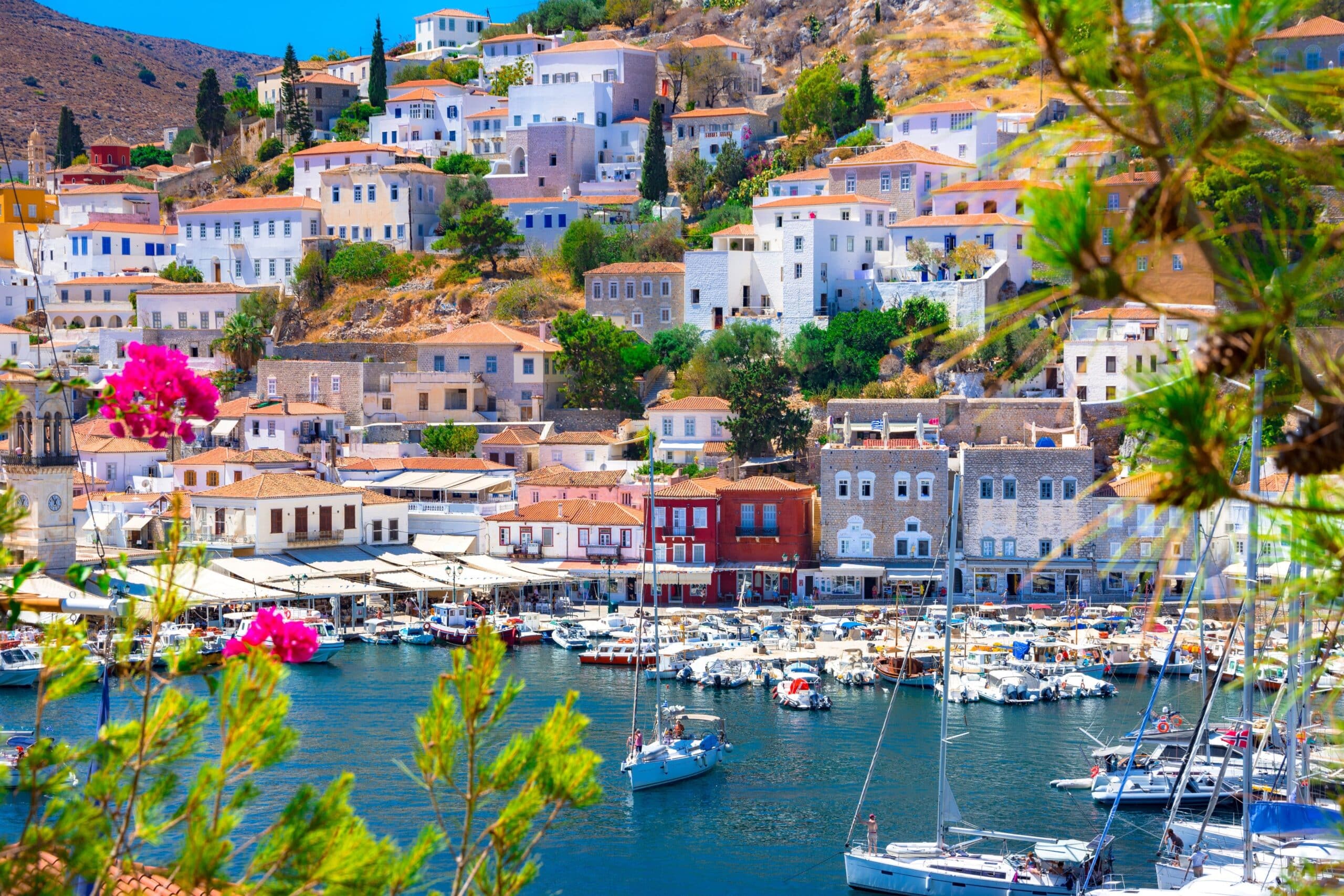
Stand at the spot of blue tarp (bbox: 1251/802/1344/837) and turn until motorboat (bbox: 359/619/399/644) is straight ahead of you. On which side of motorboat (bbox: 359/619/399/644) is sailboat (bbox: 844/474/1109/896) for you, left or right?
left

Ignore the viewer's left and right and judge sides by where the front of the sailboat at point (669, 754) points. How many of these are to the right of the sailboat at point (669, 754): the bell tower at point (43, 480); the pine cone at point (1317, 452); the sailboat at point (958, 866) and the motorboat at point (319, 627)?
2

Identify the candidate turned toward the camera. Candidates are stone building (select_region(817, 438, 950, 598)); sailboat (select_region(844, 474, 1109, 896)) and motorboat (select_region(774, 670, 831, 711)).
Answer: the stone building

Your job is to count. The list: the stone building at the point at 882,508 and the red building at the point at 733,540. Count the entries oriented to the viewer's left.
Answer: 0

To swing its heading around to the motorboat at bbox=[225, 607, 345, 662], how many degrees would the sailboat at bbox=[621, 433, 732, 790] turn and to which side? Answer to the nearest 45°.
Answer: approximately 90° to its right

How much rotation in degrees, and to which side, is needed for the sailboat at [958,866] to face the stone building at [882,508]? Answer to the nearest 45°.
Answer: approximately 90° to its right

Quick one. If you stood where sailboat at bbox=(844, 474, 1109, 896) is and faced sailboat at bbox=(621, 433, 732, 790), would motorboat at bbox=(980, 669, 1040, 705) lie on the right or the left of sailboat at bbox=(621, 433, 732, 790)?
right

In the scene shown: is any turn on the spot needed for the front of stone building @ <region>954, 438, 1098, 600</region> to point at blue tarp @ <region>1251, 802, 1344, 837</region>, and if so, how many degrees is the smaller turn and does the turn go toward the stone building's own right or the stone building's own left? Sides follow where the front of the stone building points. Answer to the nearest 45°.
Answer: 0° — it already faces it

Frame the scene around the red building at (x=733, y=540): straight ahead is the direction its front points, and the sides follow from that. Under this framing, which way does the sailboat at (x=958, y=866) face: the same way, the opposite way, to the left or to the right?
to the right

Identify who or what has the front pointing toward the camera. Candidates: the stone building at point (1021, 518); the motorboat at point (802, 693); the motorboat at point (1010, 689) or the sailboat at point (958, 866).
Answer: the stone building

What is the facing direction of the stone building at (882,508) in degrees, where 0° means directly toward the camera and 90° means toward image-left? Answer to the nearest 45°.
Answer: approximately 0°

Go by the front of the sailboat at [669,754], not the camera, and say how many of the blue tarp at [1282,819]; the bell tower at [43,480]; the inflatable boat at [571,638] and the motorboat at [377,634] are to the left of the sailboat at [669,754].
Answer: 1

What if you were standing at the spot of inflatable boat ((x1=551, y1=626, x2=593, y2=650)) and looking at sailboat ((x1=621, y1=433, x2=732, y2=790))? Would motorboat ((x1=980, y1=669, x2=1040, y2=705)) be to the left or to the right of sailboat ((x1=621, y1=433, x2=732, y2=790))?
left

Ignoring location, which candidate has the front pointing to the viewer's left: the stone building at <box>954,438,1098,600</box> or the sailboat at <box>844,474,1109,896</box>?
the sailboat
